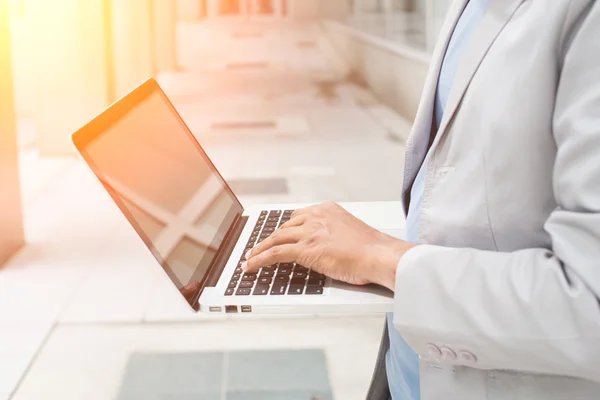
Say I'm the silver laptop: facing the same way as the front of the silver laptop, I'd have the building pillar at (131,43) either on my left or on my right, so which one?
on my left

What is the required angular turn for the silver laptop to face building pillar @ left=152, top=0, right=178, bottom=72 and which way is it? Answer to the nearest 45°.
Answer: approximately 90° to its left

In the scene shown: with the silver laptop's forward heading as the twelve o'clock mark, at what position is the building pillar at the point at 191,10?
The building pillar is roughly at 9 o'clock from the silver laptop.

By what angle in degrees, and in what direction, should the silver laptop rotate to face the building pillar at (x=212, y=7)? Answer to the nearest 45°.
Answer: approximately 90° to its left

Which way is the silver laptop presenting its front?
to the viewer's right

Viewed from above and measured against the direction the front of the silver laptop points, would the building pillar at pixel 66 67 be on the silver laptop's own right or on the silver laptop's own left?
on the silver laptop's own left

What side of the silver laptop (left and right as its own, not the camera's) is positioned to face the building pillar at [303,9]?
left
